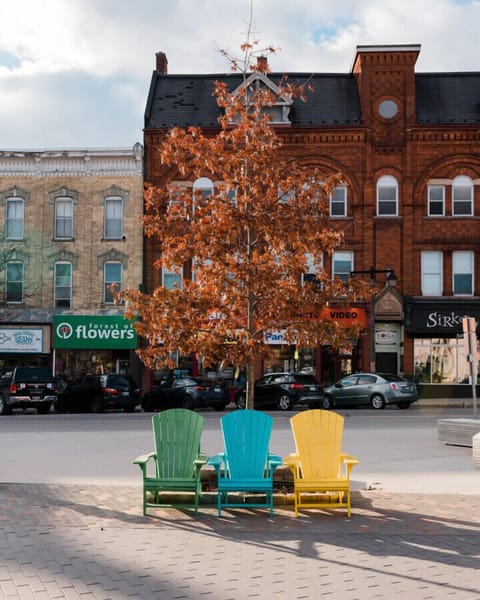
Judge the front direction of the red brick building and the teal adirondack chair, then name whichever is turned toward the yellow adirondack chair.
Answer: the red brick building

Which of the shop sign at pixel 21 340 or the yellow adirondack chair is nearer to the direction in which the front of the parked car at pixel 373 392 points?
the shop sign

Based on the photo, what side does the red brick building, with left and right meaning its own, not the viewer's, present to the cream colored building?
right

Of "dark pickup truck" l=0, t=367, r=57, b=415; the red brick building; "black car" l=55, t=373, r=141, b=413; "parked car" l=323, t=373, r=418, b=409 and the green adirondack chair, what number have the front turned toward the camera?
2

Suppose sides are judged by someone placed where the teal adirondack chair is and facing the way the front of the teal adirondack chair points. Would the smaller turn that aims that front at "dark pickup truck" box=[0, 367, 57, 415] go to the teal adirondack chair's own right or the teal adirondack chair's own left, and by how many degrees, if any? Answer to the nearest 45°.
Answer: approximately 180°

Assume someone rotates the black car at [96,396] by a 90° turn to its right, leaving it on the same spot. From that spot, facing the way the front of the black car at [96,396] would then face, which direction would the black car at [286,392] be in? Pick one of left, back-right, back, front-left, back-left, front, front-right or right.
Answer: front-right

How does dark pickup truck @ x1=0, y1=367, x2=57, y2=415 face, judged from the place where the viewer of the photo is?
facing away from the viewer and to the left of the viewer

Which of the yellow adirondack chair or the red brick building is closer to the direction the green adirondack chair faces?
the yellow adirondack chair

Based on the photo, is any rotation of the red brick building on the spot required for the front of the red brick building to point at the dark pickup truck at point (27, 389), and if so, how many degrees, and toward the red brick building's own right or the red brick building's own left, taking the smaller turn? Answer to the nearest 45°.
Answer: approximately 45° to the red brick building's own right

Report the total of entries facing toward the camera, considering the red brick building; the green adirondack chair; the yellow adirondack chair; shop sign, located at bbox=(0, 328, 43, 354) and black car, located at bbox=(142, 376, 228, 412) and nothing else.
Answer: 4
